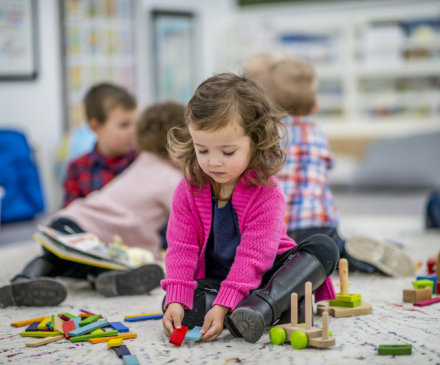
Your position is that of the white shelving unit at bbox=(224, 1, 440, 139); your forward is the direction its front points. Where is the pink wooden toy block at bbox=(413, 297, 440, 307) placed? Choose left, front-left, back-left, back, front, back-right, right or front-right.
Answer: front

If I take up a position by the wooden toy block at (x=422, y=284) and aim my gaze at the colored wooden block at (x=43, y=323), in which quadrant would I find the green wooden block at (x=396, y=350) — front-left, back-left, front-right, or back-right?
front-left

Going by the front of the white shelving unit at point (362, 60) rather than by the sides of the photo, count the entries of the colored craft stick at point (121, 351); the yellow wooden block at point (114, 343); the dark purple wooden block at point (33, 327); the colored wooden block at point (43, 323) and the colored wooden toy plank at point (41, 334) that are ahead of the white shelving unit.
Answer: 5

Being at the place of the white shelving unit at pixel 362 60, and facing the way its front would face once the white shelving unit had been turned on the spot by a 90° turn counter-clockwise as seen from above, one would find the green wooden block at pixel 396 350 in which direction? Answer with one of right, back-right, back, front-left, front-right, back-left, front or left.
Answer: right

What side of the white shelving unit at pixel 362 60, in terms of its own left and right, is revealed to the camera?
front

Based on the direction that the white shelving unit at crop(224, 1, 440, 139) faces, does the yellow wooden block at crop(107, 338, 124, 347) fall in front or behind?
in front

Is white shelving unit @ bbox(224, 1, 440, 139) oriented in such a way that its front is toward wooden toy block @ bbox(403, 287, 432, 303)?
yes

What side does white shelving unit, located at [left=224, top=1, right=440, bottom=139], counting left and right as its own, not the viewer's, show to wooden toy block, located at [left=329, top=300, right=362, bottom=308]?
front

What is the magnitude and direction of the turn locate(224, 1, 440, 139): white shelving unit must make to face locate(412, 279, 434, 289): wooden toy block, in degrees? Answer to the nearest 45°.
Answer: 0° — it already faces it

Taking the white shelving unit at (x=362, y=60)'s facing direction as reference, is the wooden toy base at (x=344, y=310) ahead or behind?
ahead

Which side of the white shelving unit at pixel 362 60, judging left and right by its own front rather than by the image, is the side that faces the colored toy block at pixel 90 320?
front
